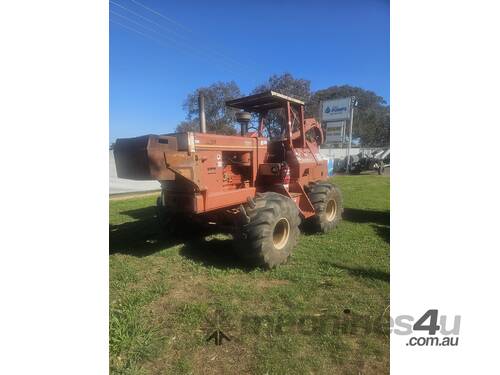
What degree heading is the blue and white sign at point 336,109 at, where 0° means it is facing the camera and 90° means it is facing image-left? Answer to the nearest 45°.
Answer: approximately 0°

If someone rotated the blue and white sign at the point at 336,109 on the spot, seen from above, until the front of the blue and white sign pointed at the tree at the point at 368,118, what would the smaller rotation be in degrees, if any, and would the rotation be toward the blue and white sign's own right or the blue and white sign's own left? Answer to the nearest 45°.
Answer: approximately 180°

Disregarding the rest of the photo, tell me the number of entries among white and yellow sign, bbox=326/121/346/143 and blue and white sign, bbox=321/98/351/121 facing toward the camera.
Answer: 2

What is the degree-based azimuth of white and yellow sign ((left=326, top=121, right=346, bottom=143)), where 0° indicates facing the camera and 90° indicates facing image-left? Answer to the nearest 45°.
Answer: approximately 0°
